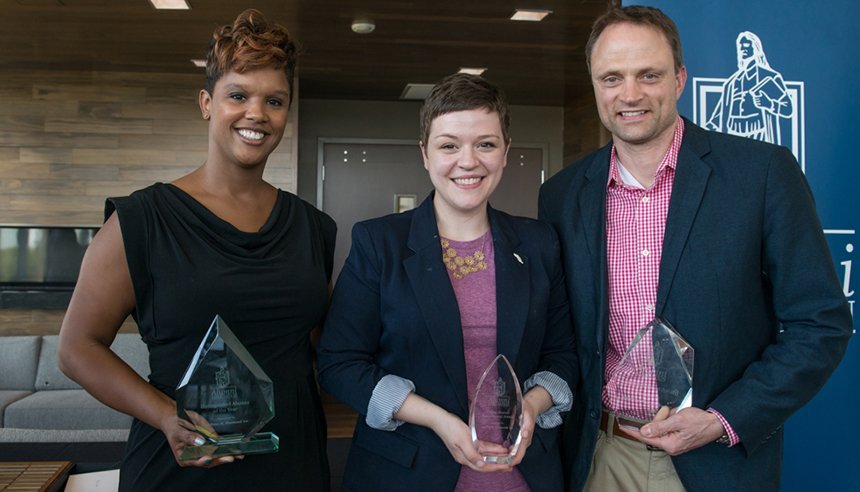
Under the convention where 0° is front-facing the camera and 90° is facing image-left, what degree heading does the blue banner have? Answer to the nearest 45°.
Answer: approximately 0°

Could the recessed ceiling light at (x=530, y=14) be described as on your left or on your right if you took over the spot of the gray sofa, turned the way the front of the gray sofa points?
on your left

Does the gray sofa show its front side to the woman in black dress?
yes

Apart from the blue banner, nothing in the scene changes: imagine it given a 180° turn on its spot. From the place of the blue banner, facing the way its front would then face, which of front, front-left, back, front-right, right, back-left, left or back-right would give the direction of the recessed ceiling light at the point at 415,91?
front-left

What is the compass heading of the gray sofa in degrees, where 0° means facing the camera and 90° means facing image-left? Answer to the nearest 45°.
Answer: approximately 0°

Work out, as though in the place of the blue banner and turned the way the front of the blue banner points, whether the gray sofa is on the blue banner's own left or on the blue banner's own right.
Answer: on the blue banner's own right

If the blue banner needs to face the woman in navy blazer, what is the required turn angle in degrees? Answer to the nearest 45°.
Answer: approximately 45° to its right
